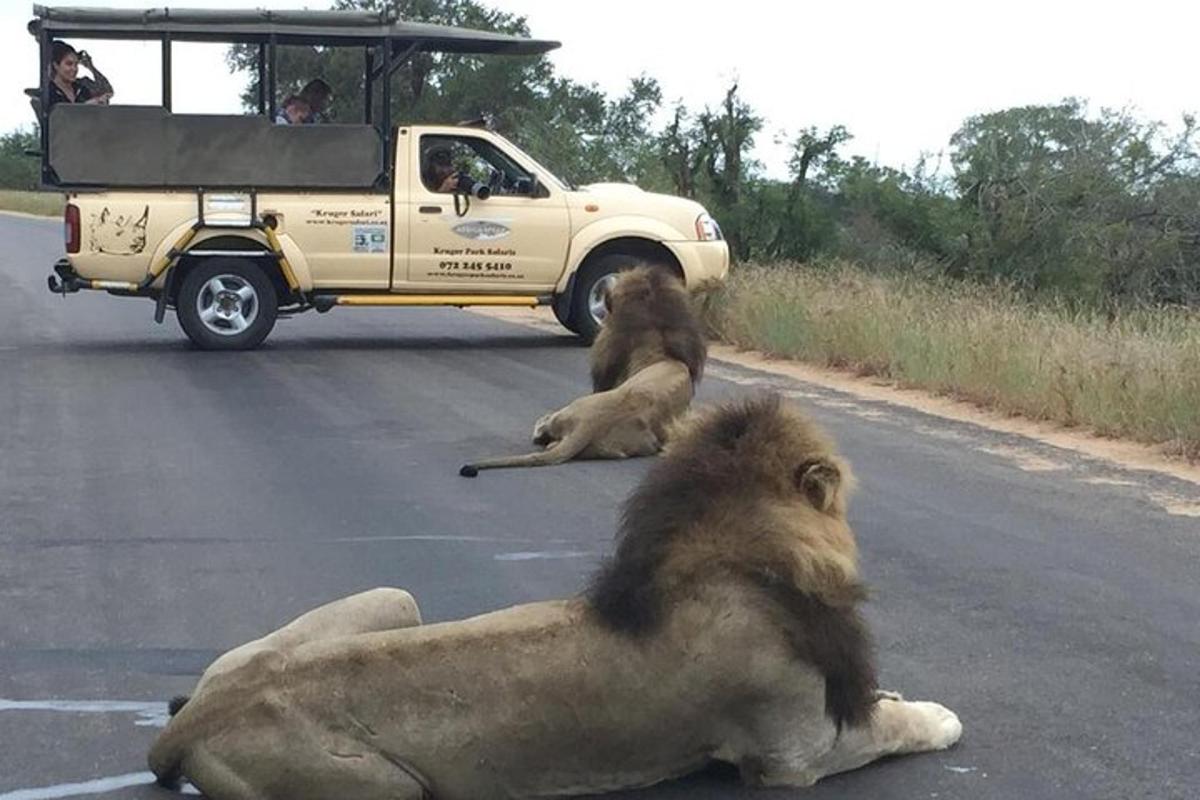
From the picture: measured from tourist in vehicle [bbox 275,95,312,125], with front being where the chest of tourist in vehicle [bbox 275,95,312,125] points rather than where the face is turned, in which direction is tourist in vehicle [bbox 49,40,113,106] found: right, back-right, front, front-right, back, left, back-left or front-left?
back-right

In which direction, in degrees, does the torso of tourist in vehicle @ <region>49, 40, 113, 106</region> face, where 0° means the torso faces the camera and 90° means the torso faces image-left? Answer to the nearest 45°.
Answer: approximately 315°

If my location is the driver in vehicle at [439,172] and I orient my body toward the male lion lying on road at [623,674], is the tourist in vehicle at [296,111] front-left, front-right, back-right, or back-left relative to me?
back-right

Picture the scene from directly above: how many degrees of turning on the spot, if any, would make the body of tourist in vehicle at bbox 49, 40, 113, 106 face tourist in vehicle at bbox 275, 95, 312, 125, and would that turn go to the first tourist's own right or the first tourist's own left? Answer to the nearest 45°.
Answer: approximately 45° to the first tourist's own left

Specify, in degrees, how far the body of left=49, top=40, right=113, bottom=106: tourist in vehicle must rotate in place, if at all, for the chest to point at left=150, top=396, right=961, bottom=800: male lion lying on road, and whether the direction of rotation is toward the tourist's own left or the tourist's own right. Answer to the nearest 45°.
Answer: approximately 45° to the tourist's own right

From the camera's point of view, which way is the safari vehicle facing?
to the viewer's right

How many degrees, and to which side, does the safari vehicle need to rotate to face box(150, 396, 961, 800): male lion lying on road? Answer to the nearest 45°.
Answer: approximately 90° to its right
